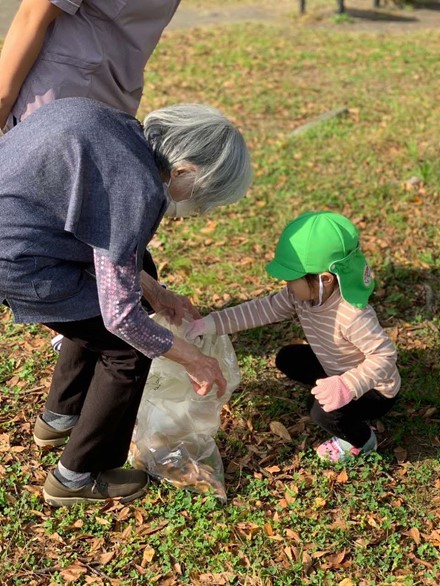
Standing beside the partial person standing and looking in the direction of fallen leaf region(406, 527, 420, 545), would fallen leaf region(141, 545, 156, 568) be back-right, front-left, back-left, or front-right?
front-right

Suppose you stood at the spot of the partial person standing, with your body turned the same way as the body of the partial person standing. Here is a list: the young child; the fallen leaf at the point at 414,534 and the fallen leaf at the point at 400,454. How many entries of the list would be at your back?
0

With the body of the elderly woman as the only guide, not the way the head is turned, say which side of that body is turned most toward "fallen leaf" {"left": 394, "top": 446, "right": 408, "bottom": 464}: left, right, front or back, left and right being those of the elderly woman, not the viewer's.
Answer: front

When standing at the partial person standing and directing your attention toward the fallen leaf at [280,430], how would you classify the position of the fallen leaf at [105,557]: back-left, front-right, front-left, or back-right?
front-right

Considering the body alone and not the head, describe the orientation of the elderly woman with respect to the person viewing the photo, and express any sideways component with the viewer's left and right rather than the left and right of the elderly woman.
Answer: facing to the right of the viewer

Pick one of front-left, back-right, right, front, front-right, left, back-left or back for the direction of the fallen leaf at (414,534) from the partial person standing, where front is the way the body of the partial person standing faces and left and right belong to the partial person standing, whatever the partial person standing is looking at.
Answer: front

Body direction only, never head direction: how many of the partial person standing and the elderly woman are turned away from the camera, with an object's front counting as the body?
0
